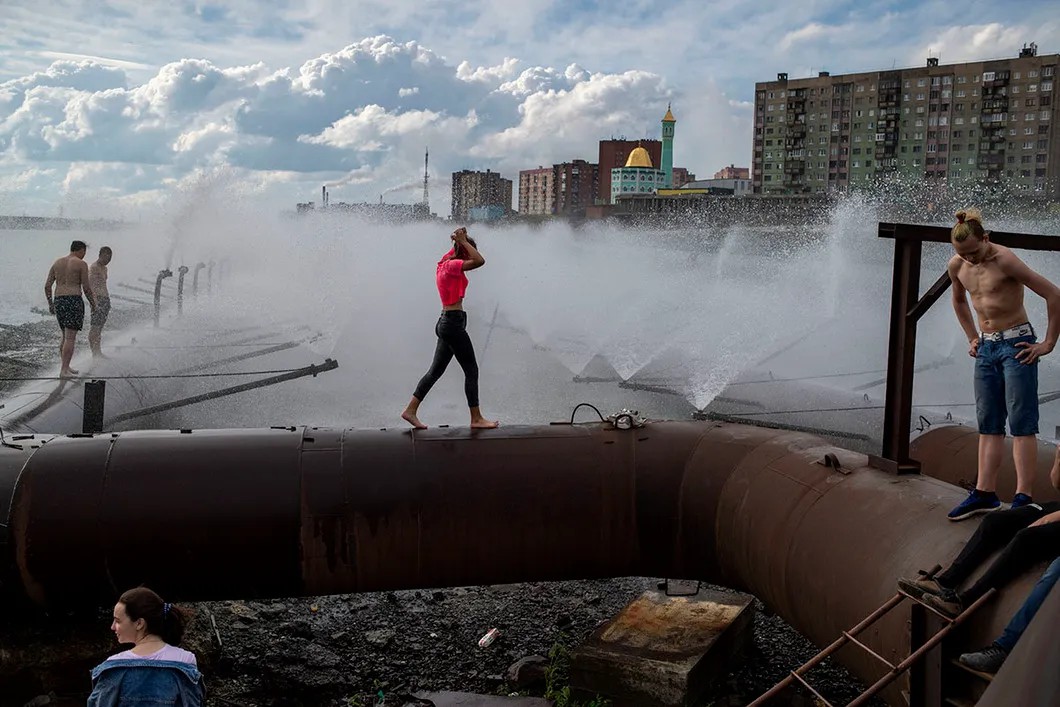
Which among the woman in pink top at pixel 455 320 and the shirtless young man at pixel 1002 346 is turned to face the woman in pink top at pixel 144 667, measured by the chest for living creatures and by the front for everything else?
the shirtless young man

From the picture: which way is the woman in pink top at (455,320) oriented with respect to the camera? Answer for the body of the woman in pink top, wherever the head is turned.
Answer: to the viewer's right

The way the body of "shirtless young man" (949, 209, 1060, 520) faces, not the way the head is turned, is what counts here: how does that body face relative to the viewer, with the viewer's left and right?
facing the viewer and to the left of the viewer

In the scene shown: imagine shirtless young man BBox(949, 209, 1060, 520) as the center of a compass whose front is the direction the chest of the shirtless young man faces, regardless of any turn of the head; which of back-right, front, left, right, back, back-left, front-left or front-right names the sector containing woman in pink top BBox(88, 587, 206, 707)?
front

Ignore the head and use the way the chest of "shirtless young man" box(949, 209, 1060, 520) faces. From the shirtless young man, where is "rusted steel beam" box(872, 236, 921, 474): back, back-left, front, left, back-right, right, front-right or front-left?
right

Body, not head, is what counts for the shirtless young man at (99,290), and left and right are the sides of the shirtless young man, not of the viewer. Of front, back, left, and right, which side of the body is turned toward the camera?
right

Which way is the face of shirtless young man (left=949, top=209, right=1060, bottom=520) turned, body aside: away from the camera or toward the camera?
toward the camera
